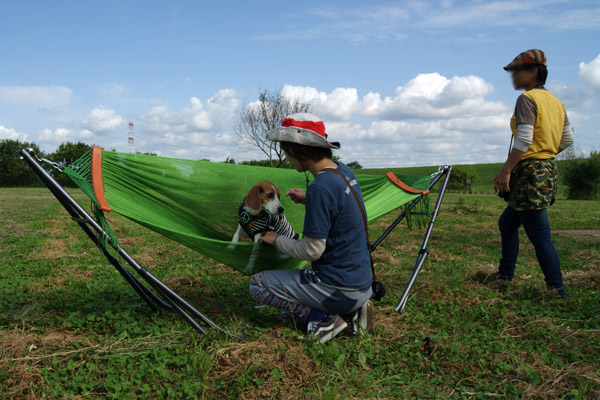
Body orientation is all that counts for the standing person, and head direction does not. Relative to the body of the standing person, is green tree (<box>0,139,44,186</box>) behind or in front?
in front

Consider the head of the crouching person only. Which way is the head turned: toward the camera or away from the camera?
away from the camera
